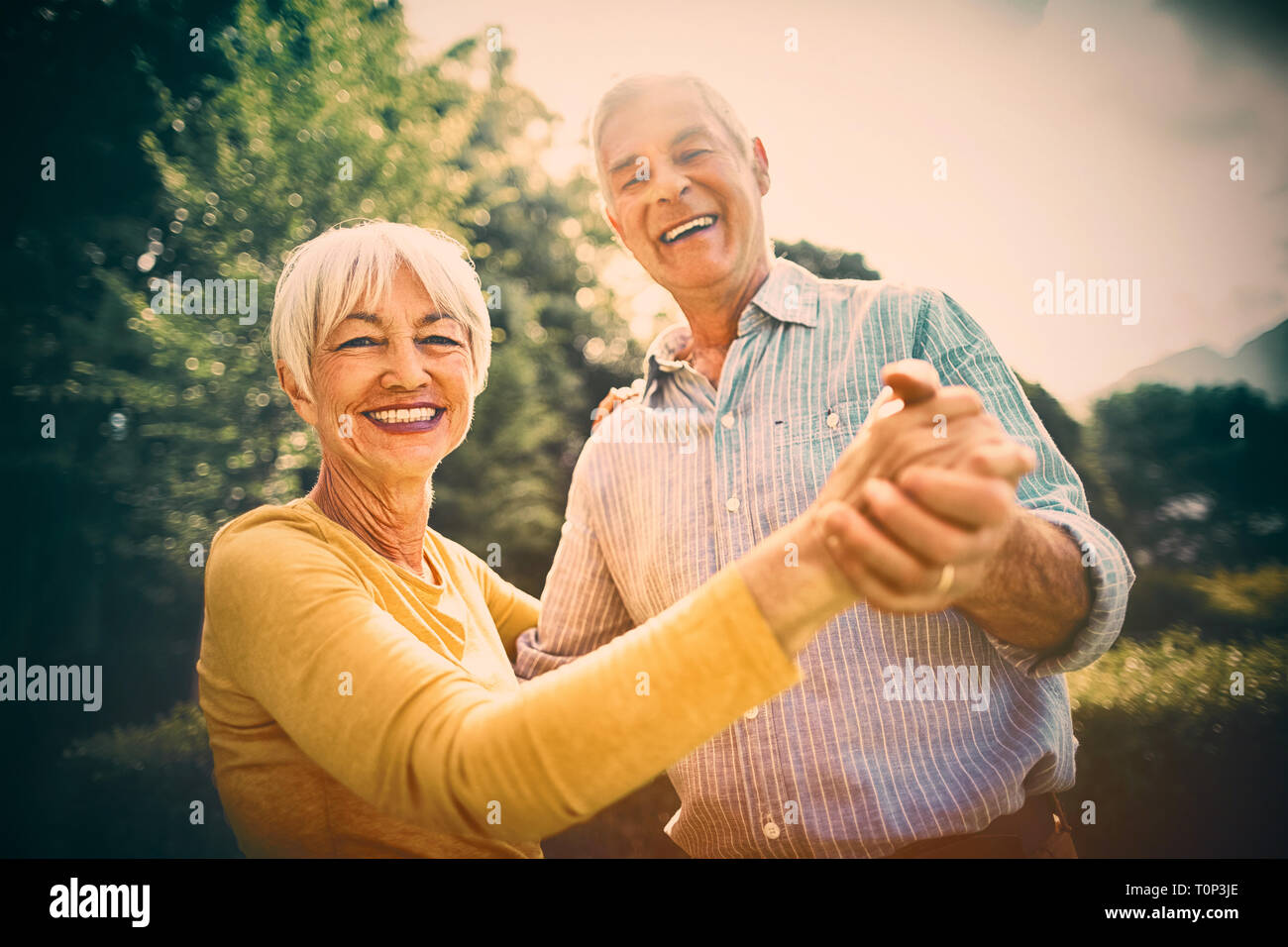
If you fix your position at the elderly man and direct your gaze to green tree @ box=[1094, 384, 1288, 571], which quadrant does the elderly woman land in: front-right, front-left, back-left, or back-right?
back-left

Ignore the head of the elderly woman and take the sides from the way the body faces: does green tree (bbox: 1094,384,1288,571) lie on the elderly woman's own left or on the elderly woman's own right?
on the elderly woman's own left

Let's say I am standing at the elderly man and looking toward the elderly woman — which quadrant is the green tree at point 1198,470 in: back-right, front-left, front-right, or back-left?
back-right
